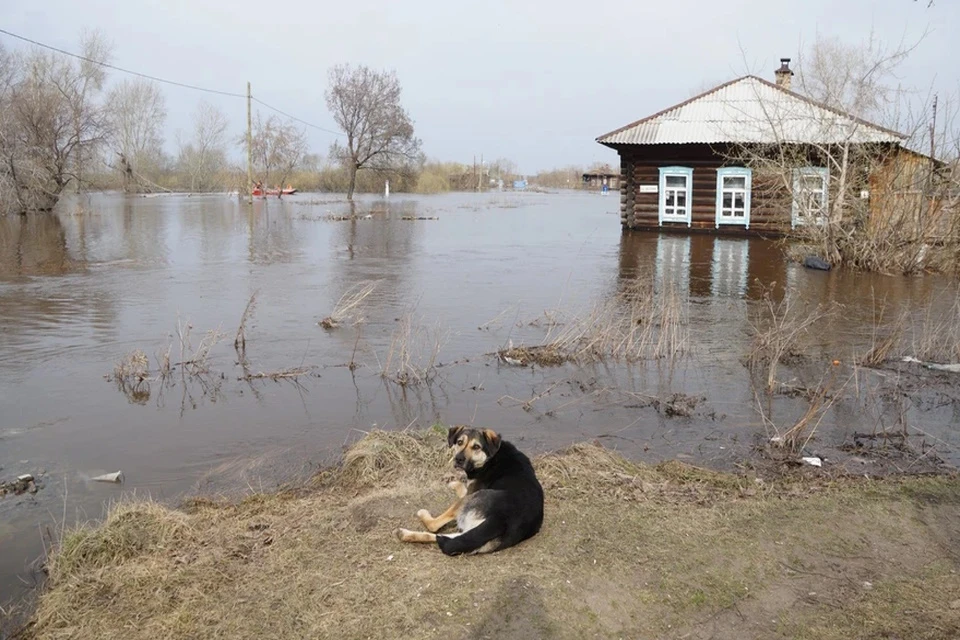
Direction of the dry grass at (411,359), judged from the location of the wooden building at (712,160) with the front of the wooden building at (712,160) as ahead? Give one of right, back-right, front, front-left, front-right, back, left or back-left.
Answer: front

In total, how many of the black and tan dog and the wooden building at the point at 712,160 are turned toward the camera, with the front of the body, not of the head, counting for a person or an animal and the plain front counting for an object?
1

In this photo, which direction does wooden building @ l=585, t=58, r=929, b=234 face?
toward the camera

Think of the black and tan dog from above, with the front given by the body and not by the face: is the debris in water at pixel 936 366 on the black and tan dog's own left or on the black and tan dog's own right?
on the black and tan dog's own right

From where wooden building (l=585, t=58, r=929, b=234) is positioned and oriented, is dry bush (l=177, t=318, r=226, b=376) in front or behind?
in front

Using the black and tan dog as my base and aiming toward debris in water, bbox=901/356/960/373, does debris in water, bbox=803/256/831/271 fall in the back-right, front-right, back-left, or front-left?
front-left

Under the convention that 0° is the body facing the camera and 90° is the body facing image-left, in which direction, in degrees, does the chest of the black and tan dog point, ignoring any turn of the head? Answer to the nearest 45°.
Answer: approximately 135°

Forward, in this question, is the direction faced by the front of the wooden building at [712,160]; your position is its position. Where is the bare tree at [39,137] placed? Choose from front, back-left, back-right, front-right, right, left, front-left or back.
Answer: right

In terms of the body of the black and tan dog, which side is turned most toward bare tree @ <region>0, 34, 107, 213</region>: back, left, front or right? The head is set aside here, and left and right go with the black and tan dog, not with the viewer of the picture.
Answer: front

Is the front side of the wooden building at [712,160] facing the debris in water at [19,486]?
yes

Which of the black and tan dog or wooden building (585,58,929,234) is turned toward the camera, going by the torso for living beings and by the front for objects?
the wooden building

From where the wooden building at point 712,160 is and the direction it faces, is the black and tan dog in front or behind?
in front

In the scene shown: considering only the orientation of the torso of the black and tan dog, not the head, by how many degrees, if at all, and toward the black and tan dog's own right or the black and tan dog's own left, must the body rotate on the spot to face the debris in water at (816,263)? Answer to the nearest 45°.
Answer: approximately 90° to the black and tan dog's own right
